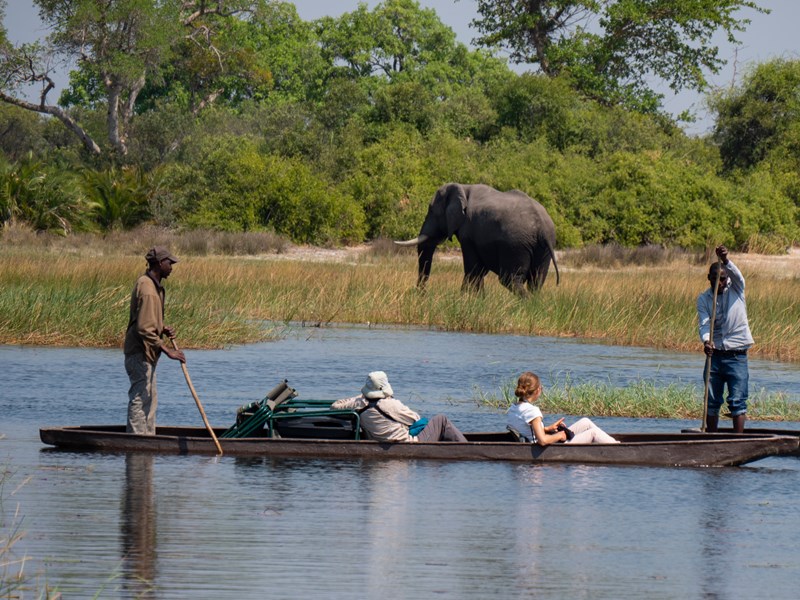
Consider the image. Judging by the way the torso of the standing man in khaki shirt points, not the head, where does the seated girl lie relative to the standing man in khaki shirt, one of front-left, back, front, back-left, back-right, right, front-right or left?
front

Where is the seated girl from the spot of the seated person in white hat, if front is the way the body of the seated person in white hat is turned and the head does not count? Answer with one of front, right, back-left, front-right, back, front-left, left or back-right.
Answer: front-right

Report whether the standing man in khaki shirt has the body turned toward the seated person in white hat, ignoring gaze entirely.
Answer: yes

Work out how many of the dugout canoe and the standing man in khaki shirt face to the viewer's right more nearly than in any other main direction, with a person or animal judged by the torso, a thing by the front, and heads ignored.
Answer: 2

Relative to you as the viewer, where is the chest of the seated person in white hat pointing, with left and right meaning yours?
facing away from the viewer and to the right of the viewer

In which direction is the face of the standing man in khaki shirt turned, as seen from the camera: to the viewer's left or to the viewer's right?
to the viewer's right

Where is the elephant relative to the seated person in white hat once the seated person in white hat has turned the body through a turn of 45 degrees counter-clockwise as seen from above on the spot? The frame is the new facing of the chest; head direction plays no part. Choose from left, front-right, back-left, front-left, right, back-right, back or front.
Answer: front

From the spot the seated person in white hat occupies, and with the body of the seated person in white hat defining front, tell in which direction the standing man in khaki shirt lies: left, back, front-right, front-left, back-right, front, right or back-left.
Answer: back-left

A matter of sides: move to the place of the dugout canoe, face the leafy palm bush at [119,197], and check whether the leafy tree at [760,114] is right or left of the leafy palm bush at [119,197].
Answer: right

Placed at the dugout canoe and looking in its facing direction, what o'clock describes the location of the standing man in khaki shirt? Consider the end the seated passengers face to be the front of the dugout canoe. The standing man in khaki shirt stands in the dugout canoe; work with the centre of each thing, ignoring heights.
The standing man in khaki shirt is roughly at 6 o'clock from the dugout canoe.

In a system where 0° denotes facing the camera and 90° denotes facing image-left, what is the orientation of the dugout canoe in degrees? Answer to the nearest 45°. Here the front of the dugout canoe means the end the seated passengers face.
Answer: approximately 270°

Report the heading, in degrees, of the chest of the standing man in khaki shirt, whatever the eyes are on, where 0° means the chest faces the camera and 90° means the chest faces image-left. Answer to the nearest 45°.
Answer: approximately 270°
